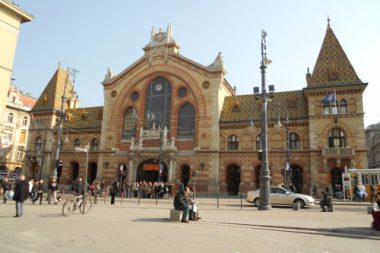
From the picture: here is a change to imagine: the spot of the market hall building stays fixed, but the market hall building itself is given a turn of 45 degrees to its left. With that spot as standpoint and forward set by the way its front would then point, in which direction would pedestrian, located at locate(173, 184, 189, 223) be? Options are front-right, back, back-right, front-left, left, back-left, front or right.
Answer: front

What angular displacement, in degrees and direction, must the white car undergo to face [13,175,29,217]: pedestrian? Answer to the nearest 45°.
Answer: approximately 135° to its right

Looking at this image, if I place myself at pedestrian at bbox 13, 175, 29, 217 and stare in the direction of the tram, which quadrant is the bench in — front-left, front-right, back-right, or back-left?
front-right

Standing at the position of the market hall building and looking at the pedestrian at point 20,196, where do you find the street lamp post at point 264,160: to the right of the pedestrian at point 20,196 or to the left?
left

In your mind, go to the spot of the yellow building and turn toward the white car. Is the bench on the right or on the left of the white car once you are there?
right

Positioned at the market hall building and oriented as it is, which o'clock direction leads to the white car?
The white car is roughly at 10 o'clock from the market hall building.

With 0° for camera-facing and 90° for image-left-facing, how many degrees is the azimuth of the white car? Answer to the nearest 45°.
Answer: approximately 270°

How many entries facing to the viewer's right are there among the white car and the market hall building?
1

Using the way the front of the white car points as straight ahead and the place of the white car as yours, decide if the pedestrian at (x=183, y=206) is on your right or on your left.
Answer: on your right

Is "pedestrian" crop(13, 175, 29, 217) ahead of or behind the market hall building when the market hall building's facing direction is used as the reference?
ahead
